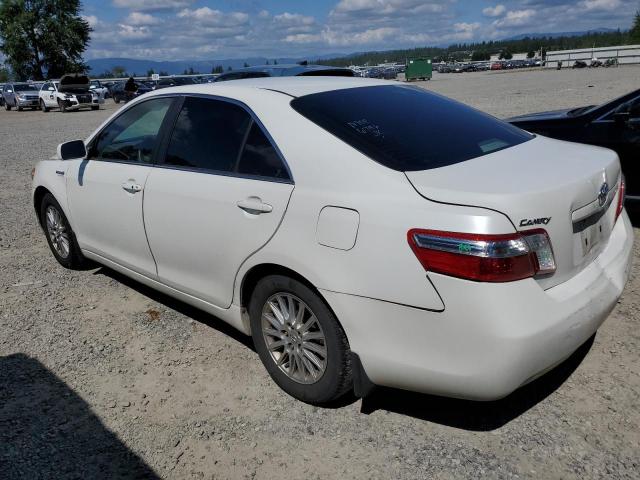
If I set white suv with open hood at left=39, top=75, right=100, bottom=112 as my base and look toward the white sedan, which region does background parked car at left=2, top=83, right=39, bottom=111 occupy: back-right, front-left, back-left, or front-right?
back-right

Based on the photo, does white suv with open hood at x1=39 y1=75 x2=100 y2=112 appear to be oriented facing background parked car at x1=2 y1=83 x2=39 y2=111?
no

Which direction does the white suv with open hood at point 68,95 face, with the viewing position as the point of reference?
facing the viewer and to the right of the viewer

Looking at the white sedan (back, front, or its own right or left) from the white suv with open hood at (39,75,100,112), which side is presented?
front

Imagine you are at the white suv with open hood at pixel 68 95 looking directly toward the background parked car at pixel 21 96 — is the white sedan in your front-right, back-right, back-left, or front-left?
back-left

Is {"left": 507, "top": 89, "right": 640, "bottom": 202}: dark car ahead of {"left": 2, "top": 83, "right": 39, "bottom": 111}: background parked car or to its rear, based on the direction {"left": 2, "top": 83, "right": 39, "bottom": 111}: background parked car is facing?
ahead

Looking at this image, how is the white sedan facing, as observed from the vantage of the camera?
facing away from the viewer and to the left of the viewer

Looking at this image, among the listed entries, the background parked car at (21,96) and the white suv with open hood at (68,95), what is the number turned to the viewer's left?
0

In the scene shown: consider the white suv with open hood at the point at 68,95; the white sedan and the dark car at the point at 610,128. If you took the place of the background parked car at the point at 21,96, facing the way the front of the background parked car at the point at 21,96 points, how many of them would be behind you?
0

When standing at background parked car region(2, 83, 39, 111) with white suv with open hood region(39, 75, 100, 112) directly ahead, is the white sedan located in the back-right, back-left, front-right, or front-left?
front-right

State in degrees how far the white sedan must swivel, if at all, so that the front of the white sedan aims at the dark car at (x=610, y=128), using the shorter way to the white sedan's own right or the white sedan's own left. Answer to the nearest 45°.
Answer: approximately 90° to the white sedan's own right

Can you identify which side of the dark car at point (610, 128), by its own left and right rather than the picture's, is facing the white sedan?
left

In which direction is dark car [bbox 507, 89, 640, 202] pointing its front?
to the viewer's left

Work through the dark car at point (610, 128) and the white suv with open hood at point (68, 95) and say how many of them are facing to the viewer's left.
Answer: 1

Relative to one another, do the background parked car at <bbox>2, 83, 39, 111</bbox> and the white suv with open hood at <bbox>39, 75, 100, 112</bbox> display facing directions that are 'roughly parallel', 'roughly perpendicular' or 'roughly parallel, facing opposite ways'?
roughly parallel

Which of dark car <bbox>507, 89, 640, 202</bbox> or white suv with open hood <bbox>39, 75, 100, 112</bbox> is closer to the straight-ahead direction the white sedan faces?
the white suv with open hood
